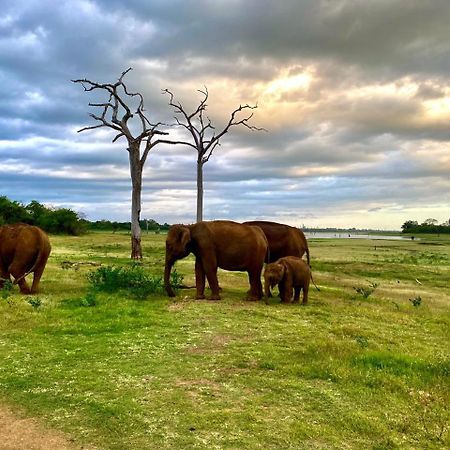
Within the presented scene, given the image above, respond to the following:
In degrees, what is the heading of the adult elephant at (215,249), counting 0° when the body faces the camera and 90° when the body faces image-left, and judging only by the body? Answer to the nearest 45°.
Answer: approximately 90°

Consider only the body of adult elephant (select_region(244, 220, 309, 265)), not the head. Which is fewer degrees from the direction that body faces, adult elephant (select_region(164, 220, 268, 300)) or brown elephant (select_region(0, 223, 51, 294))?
the brown elephant

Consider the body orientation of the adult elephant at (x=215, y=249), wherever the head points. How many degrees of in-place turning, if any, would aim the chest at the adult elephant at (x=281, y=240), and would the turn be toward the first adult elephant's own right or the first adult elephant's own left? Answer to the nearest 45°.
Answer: approximately 135° to the first adult elephant's own right

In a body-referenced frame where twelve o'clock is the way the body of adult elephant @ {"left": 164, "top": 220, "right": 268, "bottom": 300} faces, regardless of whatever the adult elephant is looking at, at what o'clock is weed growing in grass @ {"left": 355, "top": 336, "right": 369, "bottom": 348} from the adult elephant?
The weed growing in grass is roughly at 8 o'clock from the adult elephant.

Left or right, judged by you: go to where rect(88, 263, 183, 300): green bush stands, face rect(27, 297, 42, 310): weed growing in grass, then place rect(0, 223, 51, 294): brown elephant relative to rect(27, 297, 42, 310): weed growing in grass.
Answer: right

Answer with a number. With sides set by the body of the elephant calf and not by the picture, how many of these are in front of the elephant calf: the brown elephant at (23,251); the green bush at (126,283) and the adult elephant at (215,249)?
3

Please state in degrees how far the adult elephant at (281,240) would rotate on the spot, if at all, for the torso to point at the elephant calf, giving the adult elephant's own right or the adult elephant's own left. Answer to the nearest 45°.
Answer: approximately 90° to the adult elephant's own left

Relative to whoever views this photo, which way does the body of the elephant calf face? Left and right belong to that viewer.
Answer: facing to the left of the viewer

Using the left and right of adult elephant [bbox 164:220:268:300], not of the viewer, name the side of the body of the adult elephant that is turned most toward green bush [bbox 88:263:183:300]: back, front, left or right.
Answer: front

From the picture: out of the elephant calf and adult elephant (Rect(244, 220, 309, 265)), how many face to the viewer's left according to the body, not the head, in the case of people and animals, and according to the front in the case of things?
2

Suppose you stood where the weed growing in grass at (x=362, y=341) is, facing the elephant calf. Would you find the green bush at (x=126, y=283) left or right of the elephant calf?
left

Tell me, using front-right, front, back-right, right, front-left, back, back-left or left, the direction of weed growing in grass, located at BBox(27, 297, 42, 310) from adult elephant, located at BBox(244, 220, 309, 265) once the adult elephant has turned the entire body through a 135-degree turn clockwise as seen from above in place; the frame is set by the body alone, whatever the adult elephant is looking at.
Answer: back

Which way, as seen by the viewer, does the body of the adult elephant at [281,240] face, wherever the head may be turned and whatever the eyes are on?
to the viewer's left

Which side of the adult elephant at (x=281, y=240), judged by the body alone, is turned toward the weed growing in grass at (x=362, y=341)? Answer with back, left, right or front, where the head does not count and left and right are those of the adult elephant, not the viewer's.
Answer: left

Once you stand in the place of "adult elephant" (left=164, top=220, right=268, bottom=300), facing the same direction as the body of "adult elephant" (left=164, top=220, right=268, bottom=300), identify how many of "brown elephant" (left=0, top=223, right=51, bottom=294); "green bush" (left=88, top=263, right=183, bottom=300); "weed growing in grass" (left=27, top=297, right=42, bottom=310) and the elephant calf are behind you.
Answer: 1

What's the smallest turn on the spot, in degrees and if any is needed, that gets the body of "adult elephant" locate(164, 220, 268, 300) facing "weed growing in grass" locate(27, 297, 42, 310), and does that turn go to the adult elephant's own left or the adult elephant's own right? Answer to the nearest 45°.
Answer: approximately 45° to the adult elephant's own left

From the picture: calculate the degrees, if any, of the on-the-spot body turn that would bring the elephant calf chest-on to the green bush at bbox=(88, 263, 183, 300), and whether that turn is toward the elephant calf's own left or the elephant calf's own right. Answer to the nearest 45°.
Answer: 0° — it already faces it
